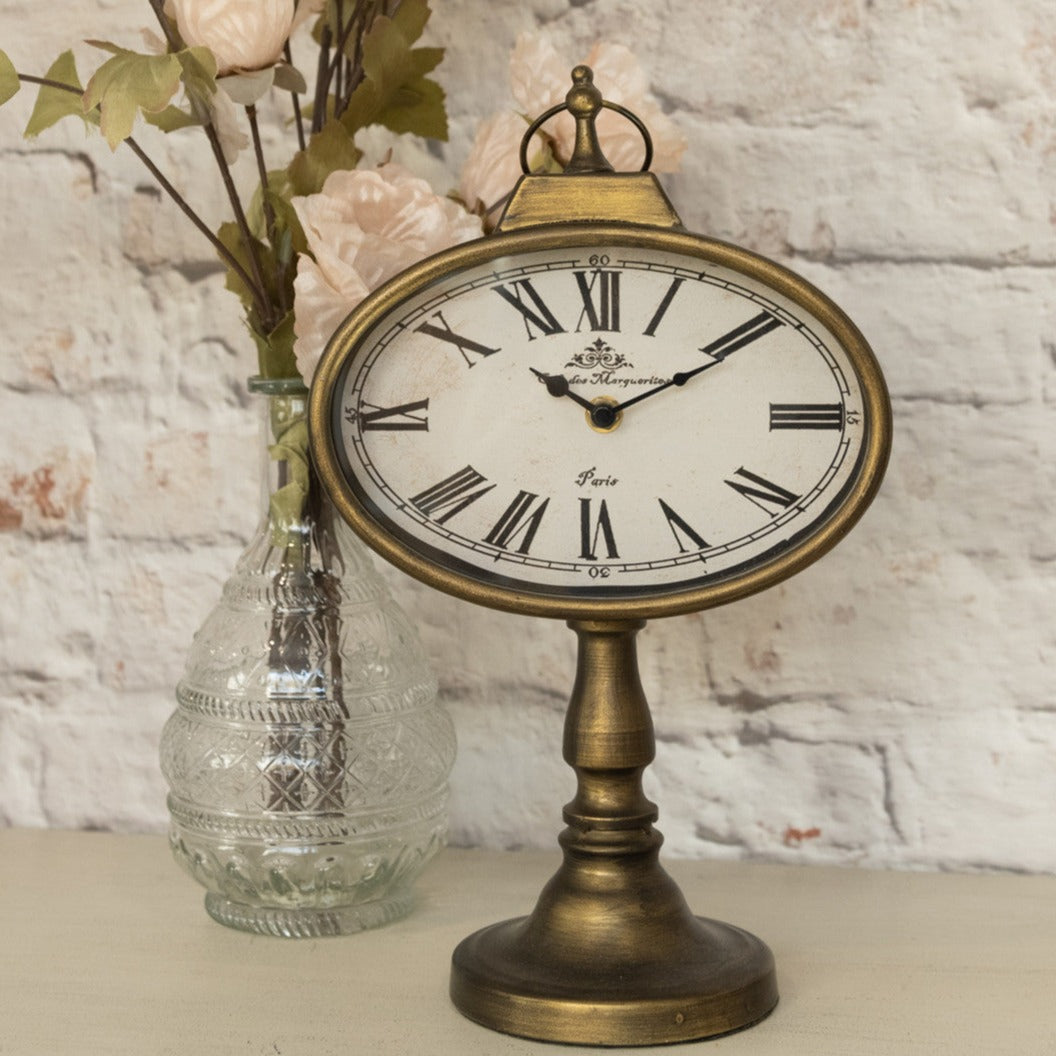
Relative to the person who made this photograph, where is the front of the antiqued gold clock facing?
facing the viewer
